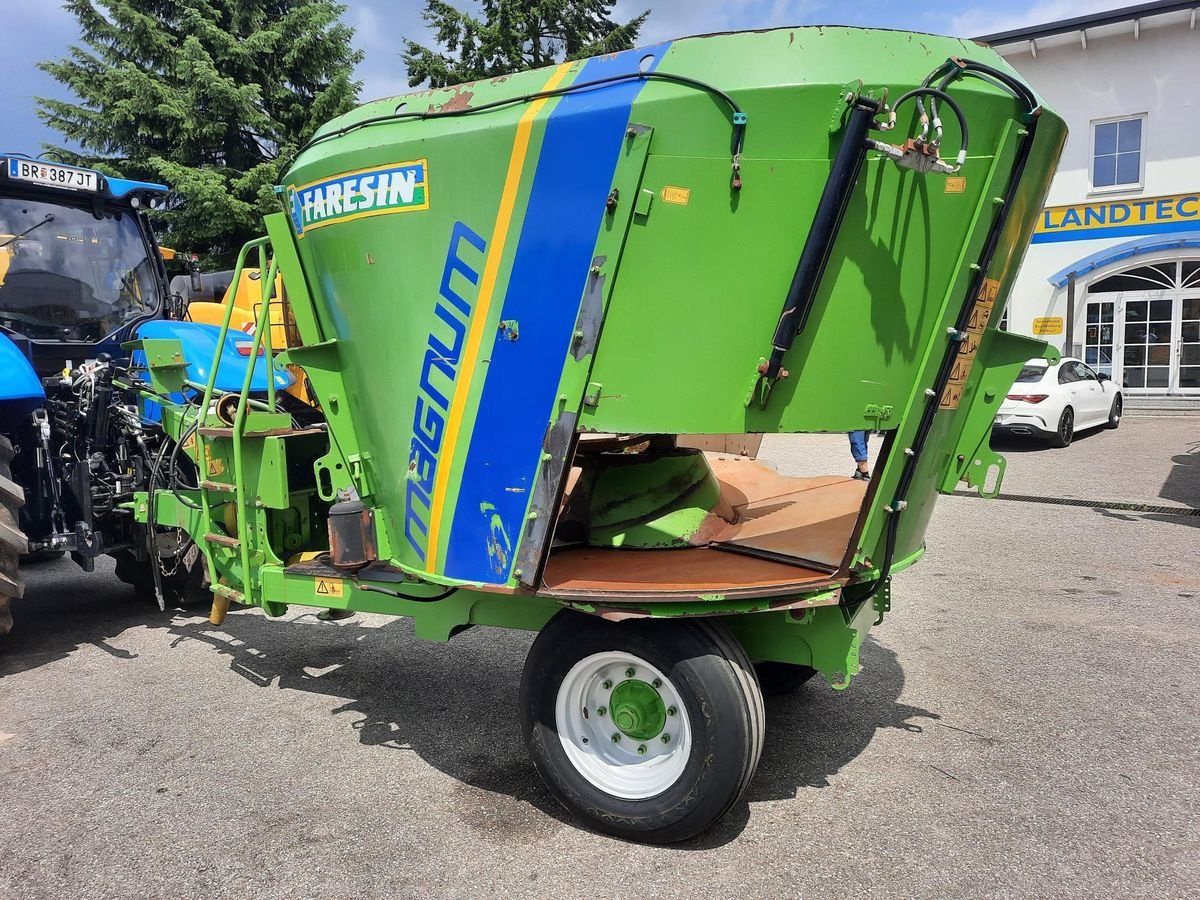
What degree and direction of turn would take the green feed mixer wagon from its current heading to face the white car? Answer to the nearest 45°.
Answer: approximately 90° to its right

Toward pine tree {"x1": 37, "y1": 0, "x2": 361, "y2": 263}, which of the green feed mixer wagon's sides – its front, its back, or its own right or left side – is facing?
front

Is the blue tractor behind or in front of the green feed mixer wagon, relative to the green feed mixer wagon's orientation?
in front

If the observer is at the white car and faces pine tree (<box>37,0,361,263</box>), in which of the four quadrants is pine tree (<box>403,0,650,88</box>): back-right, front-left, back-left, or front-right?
front-right

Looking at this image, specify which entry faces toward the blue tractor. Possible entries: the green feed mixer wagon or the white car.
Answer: the green feed mixer wagon

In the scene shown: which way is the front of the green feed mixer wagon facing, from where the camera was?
facing away from the viewer and to the left of the viewer

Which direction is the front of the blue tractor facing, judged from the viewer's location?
facing away from the viewer and to the left of the viewer

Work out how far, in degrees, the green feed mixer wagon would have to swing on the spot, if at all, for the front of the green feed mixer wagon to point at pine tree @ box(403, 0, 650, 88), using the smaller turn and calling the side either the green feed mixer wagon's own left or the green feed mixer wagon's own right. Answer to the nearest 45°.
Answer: approximately 45° to the green feed mixer wagon's own right

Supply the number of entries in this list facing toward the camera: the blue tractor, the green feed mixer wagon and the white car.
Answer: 0

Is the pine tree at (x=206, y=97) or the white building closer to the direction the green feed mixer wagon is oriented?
the pine tree

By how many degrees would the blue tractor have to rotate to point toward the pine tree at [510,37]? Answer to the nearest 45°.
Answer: approximately 90° to its right
